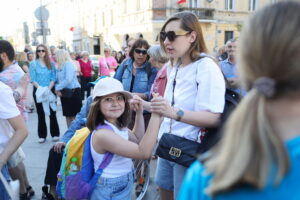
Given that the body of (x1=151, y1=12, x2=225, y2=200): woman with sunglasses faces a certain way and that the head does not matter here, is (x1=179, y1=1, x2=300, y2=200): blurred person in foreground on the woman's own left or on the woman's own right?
on the woman's own left

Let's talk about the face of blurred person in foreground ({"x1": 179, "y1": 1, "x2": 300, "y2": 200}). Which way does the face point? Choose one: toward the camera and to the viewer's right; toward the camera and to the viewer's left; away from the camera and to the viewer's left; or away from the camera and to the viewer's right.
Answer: away from the camera and to the viewer's left

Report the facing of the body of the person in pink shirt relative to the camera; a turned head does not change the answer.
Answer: toward the camera

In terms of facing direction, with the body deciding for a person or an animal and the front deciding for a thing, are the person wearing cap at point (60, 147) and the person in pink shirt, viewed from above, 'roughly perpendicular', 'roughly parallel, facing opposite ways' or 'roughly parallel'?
roughly perpendicular

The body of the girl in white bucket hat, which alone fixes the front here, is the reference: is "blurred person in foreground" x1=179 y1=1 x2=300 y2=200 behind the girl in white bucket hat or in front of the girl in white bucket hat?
in front

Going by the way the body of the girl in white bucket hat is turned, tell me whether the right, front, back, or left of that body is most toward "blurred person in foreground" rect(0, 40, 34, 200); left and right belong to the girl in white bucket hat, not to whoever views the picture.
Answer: back

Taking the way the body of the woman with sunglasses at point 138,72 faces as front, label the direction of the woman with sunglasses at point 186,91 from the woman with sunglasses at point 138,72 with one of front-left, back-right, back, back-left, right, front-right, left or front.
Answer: front

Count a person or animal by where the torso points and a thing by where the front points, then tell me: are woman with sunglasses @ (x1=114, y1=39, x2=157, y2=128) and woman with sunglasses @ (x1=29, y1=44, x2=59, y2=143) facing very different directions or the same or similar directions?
same or similar directions

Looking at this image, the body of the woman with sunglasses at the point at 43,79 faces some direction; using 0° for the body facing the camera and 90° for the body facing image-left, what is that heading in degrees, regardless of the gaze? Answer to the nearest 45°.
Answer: approximately 0°

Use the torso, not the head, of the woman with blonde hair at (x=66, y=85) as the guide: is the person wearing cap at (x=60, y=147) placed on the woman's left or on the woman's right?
on the woman's left
